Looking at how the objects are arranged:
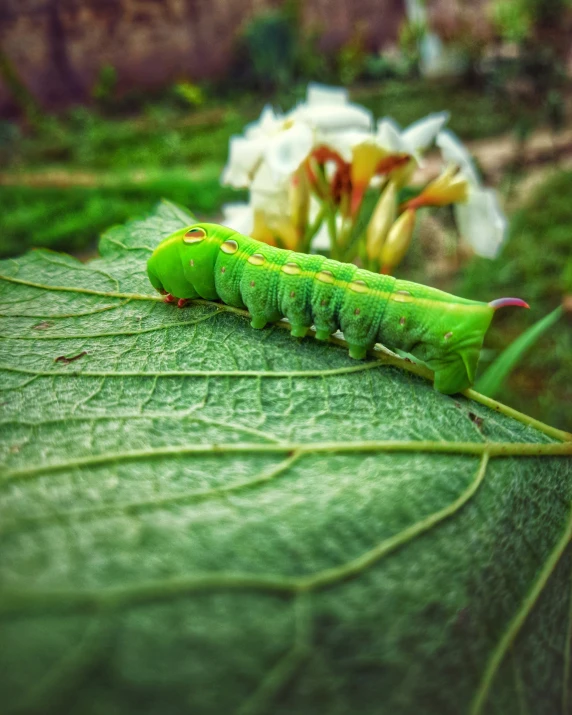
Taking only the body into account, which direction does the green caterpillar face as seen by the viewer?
to the viewer's left

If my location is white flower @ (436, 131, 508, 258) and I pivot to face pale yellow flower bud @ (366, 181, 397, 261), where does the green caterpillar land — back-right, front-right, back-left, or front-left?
front-left

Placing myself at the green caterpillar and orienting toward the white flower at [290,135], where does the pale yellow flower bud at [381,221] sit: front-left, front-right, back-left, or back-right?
front-right
